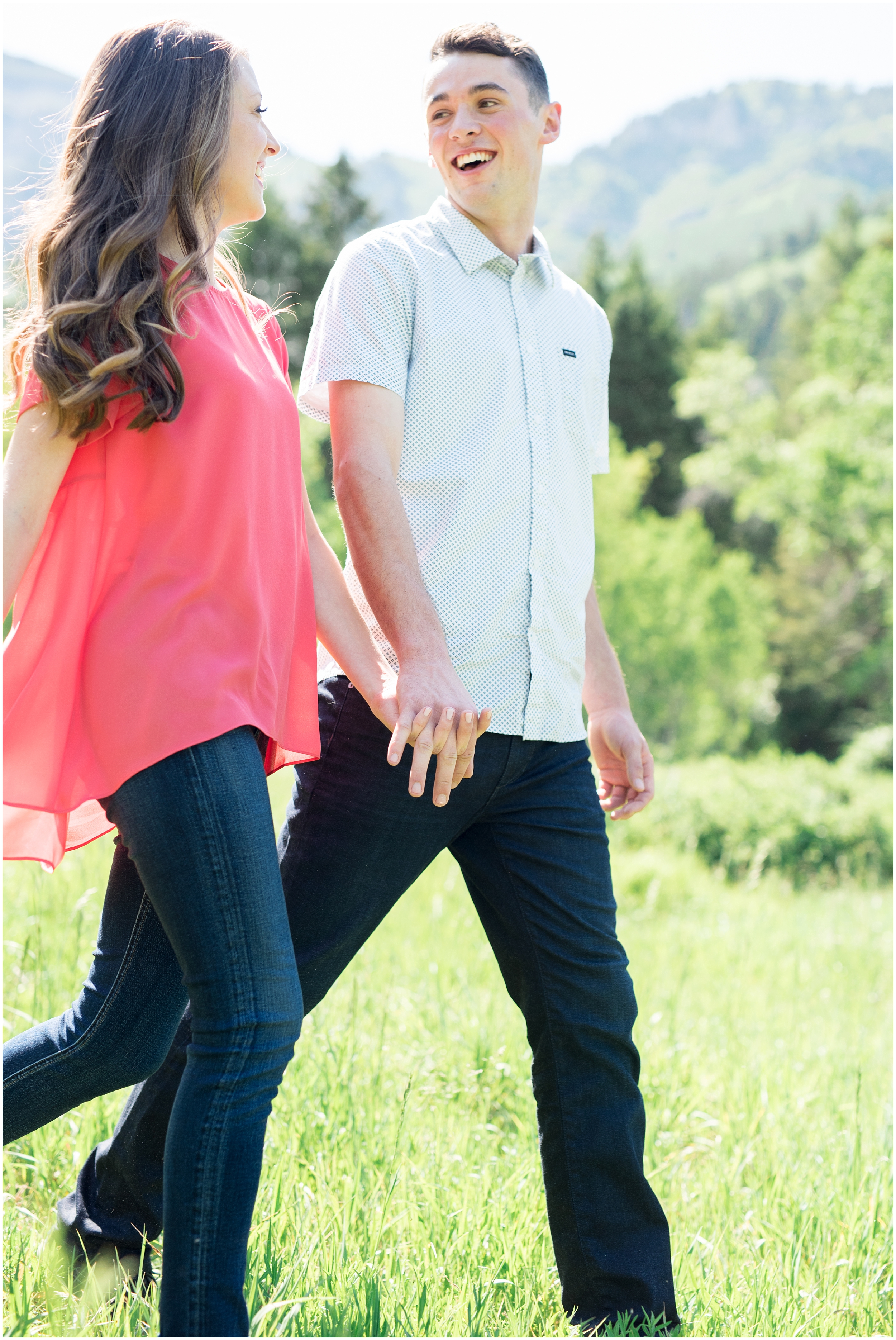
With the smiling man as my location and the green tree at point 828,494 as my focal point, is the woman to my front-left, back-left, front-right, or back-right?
back-left

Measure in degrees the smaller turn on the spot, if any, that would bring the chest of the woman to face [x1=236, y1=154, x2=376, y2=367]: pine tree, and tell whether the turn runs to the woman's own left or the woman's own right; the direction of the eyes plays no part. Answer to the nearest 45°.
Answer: approximately 90° to the woman's own left

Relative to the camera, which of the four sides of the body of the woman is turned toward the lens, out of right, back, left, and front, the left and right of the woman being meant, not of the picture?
right

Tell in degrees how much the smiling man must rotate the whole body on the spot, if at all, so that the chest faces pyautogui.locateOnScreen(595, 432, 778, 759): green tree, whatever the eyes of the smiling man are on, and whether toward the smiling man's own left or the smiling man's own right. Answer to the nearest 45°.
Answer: approximately 135° to the smiling man's own left

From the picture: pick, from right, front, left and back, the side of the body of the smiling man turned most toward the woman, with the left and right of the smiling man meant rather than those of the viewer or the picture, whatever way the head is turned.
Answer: right
